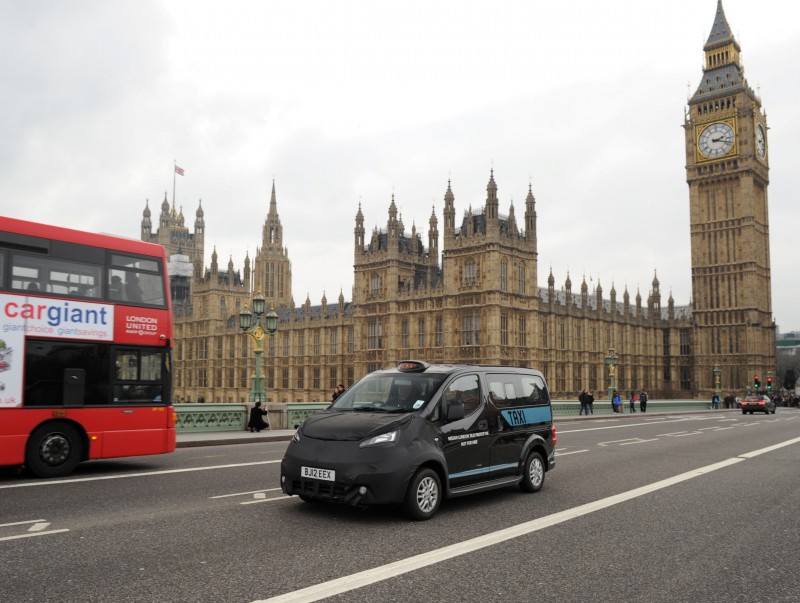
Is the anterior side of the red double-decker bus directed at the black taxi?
no

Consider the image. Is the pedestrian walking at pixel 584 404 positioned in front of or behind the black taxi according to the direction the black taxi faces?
behind

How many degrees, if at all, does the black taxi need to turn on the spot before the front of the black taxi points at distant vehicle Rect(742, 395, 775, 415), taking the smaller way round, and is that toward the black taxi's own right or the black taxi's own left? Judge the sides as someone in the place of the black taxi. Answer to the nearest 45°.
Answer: approximately 180°

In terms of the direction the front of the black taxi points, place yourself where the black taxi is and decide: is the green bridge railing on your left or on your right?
on your right

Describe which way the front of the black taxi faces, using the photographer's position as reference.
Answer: facing the viewer and to the left of the viewer

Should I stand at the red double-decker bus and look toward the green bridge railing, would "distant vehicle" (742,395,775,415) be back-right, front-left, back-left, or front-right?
front-right

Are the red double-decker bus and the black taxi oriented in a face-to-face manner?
no

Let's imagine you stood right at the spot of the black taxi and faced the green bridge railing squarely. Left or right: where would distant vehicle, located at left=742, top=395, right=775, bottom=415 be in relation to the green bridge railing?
right
